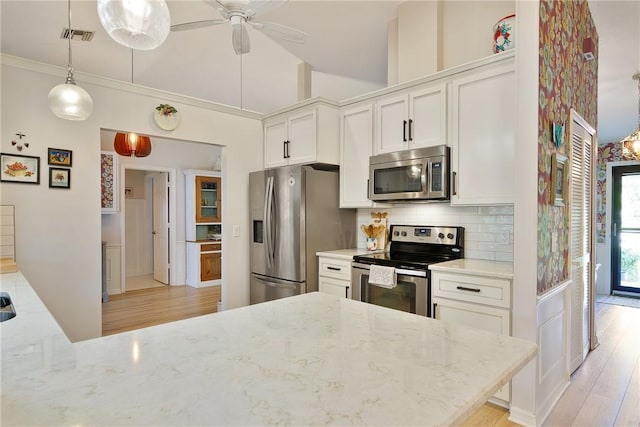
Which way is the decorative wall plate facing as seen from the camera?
toward the camera

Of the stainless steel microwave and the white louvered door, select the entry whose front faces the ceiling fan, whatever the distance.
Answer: the stainless steel microwave

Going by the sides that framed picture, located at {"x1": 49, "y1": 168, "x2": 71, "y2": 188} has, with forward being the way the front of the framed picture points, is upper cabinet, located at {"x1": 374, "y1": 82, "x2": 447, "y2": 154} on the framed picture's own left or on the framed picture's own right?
on the framed picture's own left

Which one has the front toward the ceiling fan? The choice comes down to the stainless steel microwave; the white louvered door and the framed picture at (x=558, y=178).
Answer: the stainless steel microwave

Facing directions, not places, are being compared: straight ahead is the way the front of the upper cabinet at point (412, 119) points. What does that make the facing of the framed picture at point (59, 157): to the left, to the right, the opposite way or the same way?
to the left

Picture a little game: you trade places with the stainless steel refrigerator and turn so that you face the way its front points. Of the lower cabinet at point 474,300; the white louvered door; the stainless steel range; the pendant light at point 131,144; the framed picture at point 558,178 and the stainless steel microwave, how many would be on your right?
1

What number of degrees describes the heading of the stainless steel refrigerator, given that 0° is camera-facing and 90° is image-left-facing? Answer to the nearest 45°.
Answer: approximately 45°

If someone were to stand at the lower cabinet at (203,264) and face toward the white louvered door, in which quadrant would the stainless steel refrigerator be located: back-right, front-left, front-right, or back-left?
front-right

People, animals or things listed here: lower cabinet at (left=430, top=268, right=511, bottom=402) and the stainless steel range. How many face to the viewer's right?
0

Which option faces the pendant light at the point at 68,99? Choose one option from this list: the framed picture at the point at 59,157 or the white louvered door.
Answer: the framed picture

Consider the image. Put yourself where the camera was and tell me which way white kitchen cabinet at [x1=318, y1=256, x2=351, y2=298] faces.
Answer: facing the viewer and to the left of the viewer

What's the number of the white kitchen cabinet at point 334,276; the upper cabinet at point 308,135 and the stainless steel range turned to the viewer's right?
0

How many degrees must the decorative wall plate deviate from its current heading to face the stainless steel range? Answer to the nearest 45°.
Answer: approximately 45° to its left
